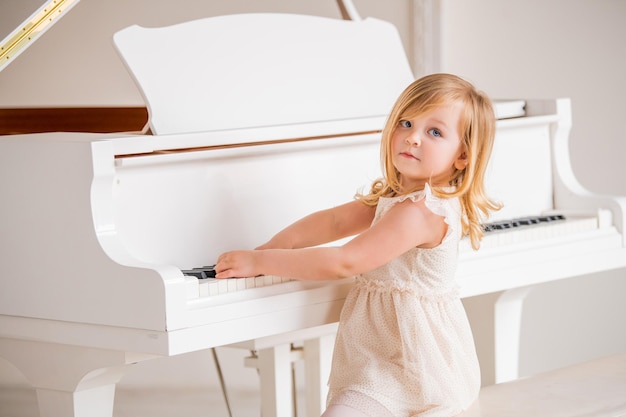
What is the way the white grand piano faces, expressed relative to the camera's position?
facing the viewer and to the right of the viewer

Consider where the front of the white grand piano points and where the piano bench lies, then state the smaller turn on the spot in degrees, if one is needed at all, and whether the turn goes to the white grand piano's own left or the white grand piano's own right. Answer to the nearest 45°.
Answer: approximately 45° to the white grand piano's own left
